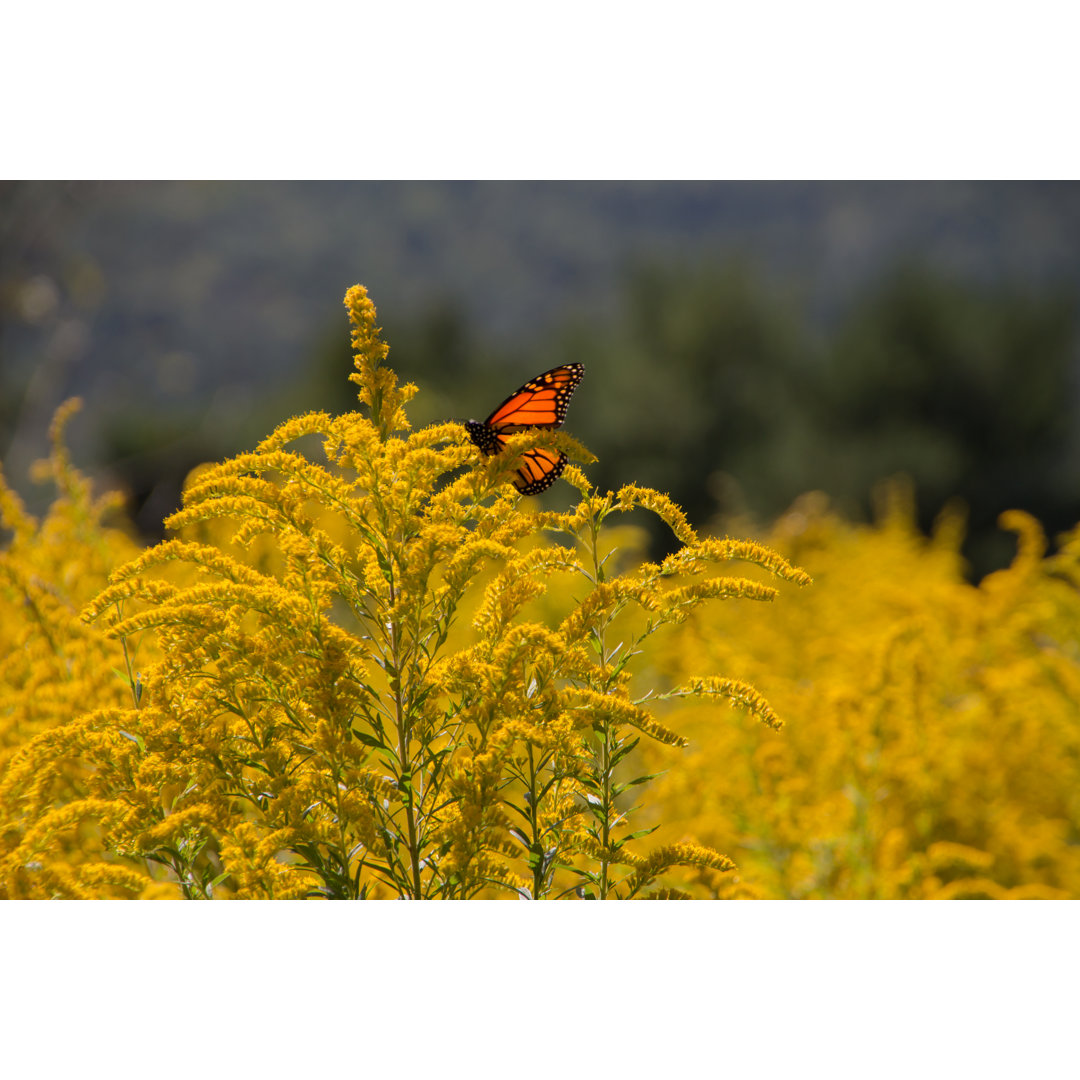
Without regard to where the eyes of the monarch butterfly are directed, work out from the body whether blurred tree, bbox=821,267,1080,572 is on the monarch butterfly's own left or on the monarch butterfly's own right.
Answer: on the monarch butterfly's own right

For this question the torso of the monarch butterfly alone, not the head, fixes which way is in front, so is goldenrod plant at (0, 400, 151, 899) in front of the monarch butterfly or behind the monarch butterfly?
in front

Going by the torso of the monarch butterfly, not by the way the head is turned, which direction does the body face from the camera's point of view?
to the viewer's left
